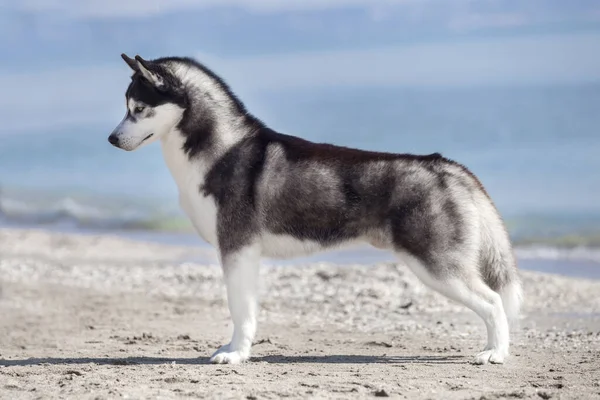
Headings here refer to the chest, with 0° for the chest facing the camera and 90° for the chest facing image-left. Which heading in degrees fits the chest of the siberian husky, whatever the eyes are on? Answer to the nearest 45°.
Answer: approximately 90°
